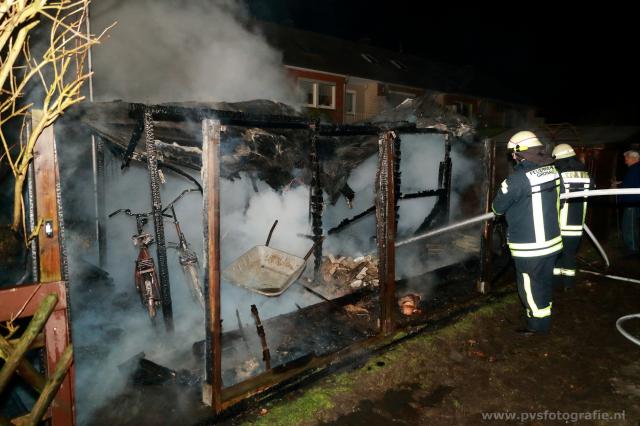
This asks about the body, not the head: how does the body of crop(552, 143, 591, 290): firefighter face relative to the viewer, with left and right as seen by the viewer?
facing away from the viewer and to the left of the viewer

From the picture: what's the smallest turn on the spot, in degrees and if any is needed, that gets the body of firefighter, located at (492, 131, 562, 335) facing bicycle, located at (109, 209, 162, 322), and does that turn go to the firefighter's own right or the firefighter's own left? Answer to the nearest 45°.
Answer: approximately 45° to the firefighter's own left

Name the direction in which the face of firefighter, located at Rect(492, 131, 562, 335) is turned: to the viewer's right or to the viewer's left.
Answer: to the viewer's left

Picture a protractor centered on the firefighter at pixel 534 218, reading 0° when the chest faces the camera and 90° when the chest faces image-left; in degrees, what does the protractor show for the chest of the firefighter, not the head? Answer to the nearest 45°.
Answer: approximately 135°
